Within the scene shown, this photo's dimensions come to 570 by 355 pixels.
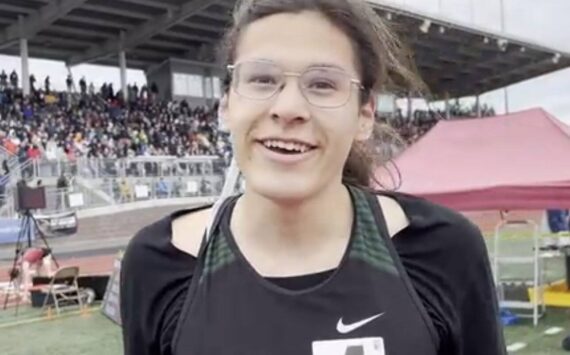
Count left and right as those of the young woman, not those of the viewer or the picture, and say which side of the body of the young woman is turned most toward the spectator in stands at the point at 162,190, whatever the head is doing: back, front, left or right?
back

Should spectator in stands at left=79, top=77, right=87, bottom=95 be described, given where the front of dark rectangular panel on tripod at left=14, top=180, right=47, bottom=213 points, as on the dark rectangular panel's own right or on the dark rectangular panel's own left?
on the dark rectangular panel's own left

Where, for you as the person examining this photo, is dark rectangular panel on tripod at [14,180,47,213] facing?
facing the viewer

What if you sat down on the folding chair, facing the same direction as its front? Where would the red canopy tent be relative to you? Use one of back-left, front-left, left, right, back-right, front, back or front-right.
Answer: back

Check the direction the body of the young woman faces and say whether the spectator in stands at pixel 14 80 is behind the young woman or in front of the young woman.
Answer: behind

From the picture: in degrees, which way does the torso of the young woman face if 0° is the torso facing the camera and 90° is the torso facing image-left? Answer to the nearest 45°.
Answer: approximately 0°
